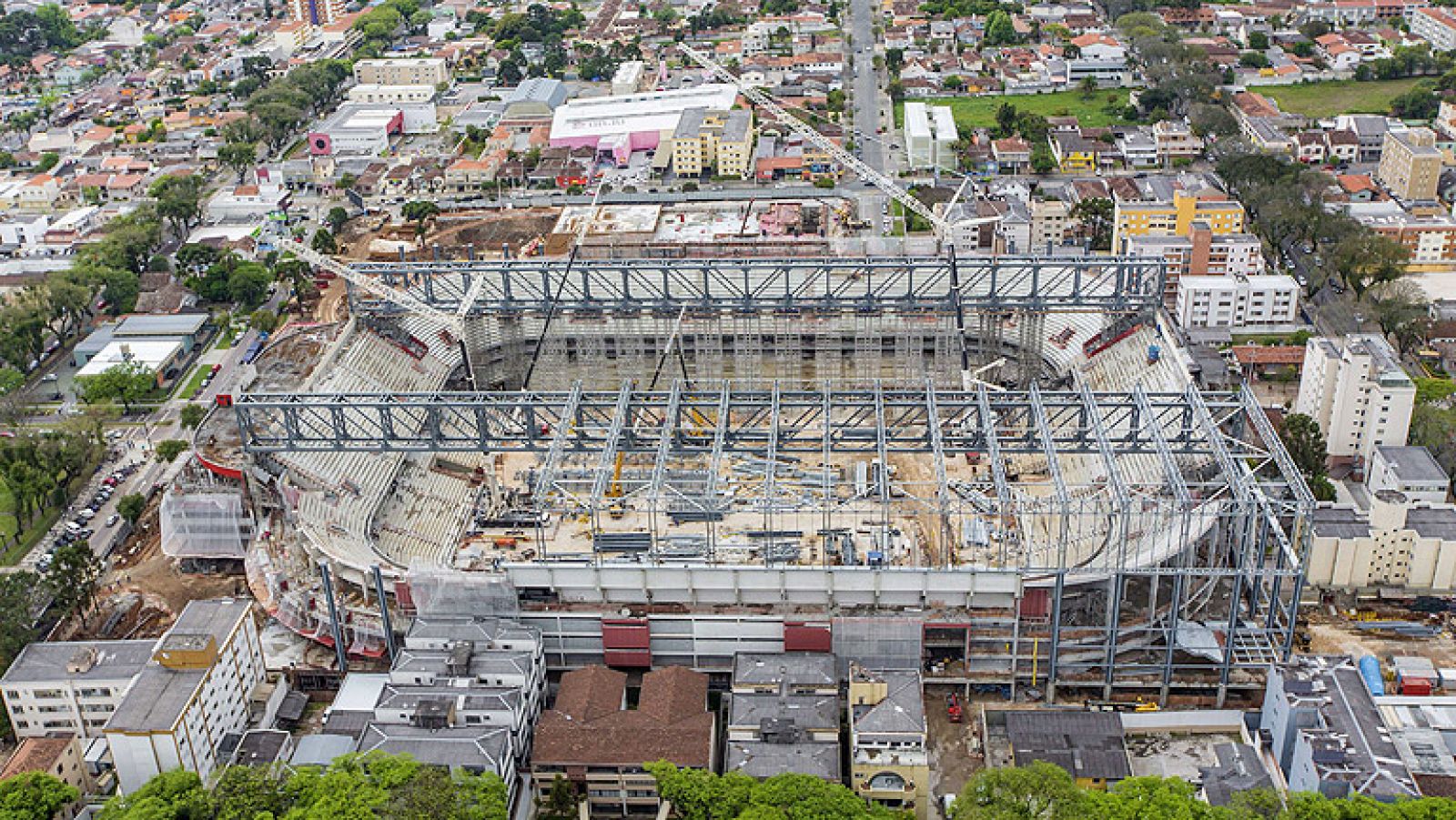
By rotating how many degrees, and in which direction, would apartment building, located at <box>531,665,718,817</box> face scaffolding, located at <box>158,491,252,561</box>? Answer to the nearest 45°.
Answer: approximately 135° to its right

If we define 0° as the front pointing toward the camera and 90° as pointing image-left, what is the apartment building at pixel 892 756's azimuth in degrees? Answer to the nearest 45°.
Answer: approximately 0°

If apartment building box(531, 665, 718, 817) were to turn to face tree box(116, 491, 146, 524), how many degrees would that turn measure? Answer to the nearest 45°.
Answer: approximately 135° to its right

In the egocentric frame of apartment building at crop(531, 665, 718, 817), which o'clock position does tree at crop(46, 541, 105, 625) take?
The tree is roughly at 4 o'clock from the apartment building.

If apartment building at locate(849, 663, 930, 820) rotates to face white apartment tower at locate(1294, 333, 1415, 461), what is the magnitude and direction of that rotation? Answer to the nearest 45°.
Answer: approximately 135° to its left

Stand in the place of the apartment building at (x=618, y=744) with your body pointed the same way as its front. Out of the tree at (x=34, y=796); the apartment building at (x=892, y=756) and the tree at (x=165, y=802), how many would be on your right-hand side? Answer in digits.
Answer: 2

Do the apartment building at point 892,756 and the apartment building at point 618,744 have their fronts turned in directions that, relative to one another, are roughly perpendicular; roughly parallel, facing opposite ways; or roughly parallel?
roughly parallel

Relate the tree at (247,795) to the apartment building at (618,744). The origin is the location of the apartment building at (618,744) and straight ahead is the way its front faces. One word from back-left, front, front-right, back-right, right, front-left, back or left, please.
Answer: right

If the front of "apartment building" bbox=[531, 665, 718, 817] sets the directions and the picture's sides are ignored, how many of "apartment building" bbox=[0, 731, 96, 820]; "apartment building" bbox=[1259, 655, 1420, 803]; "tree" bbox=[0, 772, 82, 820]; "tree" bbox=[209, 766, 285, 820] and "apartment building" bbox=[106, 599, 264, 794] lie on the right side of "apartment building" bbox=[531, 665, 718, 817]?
4

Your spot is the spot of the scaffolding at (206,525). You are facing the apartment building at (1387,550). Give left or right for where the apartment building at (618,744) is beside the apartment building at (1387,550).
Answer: right

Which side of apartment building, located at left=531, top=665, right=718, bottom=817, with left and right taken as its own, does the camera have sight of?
front

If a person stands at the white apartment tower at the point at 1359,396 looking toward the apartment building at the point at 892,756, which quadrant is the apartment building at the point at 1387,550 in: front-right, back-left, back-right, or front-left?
front-left

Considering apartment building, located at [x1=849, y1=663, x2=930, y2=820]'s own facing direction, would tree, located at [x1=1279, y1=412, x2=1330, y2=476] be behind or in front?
behind

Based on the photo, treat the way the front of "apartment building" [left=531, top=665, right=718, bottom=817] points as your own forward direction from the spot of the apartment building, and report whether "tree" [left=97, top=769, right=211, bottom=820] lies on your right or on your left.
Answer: on your right

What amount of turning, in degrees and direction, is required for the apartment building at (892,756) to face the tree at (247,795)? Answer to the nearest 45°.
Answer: approximately 90° to its right

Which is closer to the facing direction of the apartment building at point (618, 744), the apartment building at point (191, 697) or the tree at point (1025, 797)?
the tree

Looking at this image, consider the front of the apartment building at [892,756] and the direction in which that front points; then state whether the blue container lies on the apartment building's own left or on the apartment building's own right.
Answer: on the apartment building's own left
